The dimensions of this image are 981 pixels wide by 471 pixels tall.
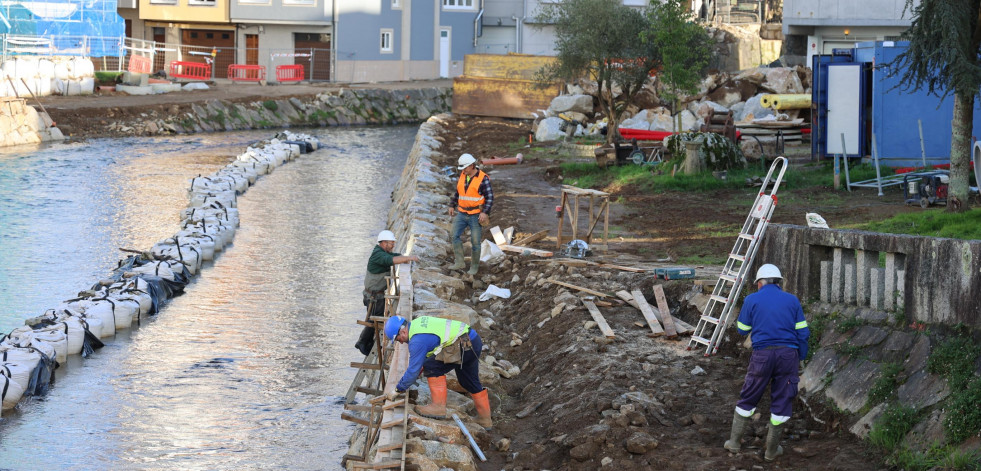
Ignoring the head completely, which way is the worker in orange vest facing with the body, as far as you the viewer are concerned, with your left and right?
facing the viewer and to the left of the viewer

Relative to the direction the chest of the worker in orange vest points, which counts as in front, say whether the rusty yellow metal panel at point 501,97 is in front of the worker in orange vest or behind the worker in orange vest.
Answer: behind

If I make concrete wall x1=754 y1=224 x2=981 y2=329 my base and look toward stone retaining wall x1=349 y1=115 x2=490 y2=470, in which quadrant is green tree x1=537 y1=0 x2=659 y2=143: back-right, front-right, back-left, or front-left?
front-right

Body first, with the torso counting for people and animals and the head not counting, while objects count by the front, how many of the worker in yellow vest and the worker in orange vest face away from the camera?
0

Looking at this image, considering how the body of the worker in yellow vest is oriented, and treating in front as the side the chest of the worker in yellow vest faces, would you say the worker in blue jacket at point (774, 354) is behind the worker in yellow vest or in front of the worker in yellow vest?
behind

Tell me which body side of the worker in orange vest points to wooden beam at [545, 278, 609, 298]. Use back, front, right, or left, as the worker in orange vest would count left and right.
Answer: left

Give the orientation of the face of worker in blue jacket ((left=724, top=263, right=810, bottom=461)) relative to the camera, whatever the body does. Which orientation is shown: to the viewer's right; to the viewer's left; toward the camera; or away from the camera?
away from the camera

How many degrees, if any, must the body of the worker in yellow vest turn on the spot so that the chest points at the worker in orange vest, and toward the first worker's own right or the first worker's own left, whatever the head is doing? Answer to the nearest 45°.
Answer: approximately 90° to the first worker's own right

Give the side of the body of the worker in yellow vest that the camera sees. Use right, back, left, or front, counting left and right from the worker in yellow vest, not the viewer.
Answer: left

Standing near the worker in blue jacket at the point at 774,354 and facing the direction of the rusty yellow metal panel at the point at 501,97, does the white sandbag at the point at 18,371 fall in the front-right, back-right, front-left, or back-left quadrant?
front-left
